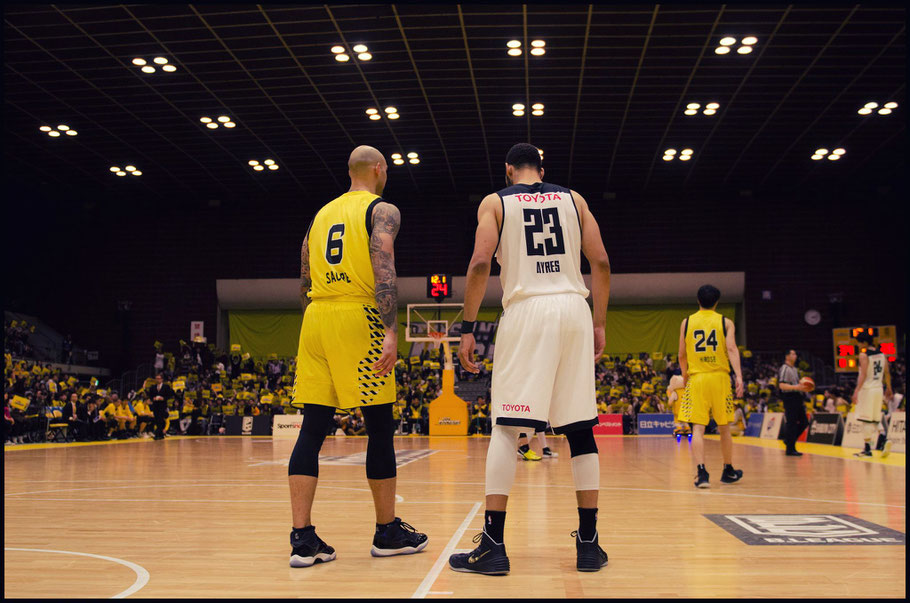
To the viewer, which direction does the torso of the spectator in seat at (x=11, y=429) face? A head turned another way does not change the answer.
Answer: to the viewer's right

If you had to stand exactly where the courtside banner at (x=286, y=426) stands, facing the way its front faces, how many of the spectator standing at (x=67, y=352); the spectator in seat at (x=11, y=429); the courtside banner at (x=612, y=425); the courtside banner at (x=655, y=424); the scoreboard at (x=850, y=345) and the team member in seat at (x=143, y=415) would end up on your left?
3

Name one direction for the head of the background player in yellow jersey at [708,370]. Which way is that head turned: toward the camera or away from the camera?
away from the camera

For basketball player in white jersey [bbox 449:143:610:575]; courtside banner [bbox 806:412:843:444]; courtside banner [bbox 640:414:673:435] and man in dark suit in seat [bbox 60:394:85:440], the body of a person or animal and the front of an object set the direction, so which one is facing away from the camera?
the basketball player in white jersey

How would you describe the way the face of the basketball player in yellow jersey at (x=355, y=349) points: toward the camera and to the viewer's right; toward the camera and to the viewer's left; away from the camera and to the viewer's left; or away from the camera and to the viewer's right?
away from the camera and to the viewer's right

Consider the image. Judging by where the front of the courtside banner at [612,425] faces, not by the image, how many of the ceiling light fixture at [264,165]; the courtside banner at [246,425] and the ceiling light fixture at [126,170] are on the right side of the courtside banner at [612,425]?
3

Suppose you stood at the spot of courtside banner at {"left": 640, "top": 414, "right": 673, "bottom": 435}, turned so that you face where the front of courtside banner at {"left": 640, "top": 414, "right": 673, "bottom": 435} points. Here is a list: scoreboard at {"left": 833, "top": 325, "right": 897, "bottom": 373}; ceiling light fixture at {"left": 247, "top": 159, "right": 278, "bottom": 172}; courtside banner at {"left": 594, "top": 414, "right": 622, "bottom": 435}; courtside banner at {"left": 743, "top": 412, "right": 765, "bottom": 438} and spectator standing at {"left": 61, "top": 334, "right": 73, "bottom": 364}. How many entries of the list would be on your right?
3

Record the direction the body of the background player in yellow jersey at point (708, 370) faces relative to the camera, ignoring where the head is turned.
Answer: away from the camera

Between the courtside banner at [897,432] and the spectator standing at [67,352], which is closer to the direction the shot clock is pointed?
the courtside banner

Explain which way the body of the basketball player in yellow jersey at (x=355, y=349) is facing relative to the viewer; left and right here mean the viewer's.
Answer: facing away from the viewer and to the right of the viewer

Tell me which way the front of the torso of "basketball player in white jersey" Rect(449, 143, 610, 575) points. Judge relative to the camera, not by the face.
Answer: away from the camera
